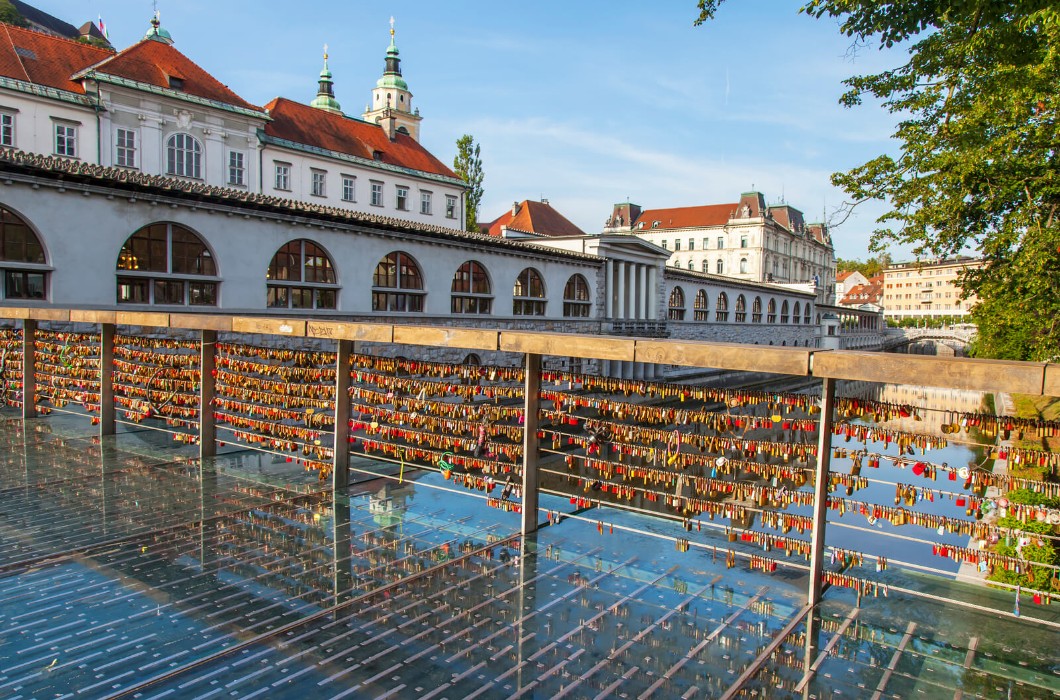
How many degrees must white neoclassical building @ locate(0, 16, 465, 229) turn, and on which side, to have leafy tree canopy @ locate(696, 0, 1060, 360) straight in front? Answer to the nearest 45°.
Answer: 0° — it already faces it

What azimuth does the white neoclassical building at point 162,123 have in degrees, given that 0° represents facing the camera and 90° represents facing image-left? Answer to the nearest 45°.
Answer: approximately 315°
